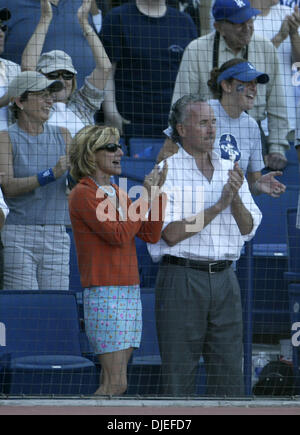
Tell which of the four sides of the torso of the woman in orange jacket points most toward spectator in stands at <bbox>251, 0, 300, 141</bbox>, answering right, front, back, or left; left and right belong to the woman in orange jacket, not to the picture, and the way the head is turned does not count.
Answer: left

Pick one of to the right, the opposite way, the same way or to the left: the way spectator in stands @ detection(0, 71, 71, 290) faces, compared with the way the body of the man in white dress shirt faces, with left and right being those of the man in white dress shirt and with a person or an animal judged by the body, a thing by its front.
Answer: the same way

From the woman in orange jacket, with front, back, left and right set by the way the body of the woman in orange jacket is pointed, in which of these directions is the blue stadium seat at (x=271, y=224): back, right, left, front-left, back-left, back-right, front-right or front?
left

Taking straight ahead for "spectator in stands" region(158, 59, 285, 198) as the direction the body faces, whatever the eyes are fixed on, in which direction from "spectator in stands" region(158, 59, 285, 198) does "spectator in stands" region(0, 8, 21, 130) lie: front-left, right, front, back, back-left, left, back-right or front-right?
back-right

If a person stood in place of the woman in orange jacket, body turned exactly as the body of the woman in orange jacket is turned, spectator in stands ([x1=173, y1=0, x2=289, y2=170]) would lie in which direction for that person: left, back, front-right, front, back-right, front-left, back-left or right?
left

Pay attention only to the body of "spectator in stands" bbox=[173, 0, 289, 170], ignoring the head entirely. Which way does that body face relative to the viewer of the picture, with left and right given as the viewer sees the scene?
facing the viewer and to the right of the viewer

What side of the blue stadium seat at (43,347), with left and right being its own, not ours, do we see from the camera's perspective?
front

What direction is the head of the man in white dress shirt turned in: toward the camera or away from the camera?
toward the camera

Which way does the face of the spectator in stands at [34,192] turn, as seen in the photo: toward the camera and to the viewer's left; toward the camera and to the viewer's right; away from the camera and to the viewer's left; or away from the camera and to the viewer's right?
toward the camera and to the viewer's right

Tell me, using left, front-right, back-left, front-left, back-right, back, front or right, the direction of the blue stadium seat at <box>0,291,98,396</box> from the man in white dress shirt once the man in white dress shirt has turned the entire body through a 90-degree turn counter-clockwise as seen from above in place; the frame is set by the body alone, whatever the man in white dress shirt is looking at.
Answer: back-left

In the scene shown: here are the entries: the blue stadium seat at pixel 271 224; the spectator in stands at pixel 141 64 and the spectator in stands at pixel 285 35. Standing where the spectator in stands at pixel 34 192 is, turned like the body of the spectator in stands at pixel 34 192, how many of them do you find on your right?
0

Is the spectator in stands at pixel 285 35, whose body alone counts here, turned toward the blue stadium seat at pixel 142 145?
no

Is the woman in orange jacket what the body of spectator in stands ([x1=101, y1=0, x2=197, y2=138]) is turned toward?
yes

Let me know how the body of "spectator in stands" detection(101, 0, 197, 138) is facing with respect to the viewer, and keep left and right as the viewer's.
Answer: facing the viewer
